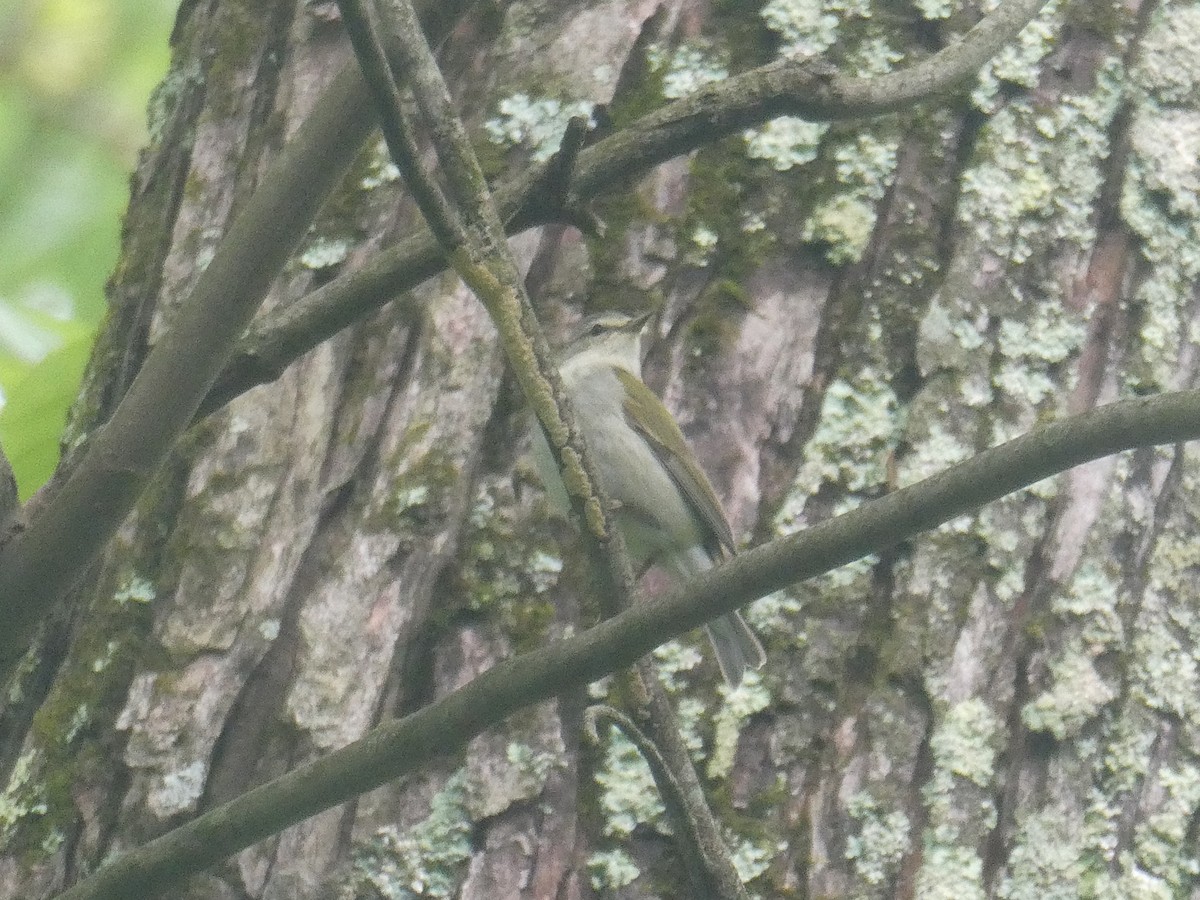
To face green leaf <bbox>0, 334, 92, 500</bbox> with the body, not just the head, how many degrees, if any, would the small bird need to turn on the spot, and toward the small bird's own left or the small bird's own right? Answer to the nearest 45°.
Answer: approximately 45° to the small bird's own right

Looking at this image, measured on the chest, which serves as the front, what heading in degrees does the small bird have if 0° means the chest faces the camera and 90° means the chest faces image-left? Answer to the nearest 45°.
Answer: approximately 45°
